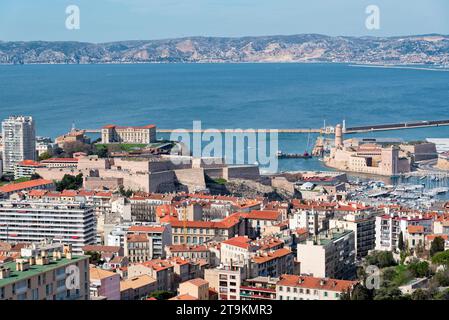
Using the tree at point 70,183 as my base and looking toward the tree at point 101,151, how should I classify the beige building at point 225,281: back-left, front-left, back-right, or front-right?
back-right

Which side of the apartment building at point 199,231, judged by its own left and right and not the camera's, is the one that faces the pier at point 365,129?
back

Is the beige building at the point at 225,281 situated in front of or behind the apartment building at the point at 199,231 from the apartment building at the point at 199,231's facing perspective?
in front

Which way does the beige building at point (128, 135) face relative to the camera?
toward the camera

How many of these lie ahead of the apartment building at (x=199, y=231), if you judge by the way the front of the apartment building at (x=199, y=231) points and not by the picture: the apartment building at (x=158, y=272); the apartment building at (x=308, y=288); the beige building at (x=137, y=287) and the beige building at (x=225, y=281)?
4

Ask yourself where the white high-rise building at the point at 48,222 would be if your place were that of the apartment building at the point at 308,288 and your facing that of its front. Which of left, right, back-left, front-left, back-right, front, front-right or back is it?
back-right

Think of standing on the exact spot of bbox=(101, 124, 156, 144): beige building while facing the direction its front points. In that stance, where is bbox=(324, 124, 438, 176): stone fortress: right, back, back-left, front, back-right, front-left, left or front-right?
left

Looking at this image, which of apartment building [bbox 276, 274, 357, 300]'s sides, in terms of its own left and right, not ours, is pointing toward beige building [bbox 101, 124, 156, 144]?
back

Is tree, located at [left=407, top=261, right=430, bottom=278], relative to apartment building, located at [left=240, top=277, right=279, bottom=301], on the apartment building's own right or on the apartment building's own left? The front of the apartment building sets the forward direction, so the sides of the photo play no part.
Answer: on the apartment building's own left

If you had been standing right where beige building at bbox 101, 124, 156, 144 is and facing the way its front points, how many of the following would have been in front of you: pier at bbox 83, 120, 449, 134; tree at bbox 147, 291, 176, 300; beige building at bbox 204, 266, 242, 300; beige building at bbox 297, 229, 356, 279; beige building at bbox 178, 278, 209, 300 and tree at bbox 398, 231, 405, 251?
5

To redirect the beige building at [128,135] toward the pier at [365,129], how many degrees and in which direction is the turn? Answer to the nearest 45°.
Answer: approximately 135° to its left

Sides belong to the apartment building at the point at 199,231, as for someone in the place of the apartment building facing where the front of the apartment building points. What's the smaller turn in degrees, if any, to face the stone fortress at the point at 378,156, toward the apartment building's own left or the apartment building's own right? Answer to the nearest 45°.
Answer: approximately 180°

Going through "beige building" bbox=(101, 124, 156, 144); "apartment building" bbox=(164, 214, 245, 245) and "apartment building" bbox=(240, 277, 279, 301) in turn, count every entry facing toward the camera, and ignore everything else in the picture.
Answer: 3

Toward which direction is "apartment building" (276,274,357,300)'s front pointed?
toward the camera

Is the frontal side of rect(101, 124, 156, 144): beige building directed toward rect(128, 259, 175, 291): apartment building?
yes

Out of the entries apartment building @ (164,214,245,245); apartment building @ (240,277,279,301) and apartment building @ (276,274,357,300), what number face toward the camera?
3
